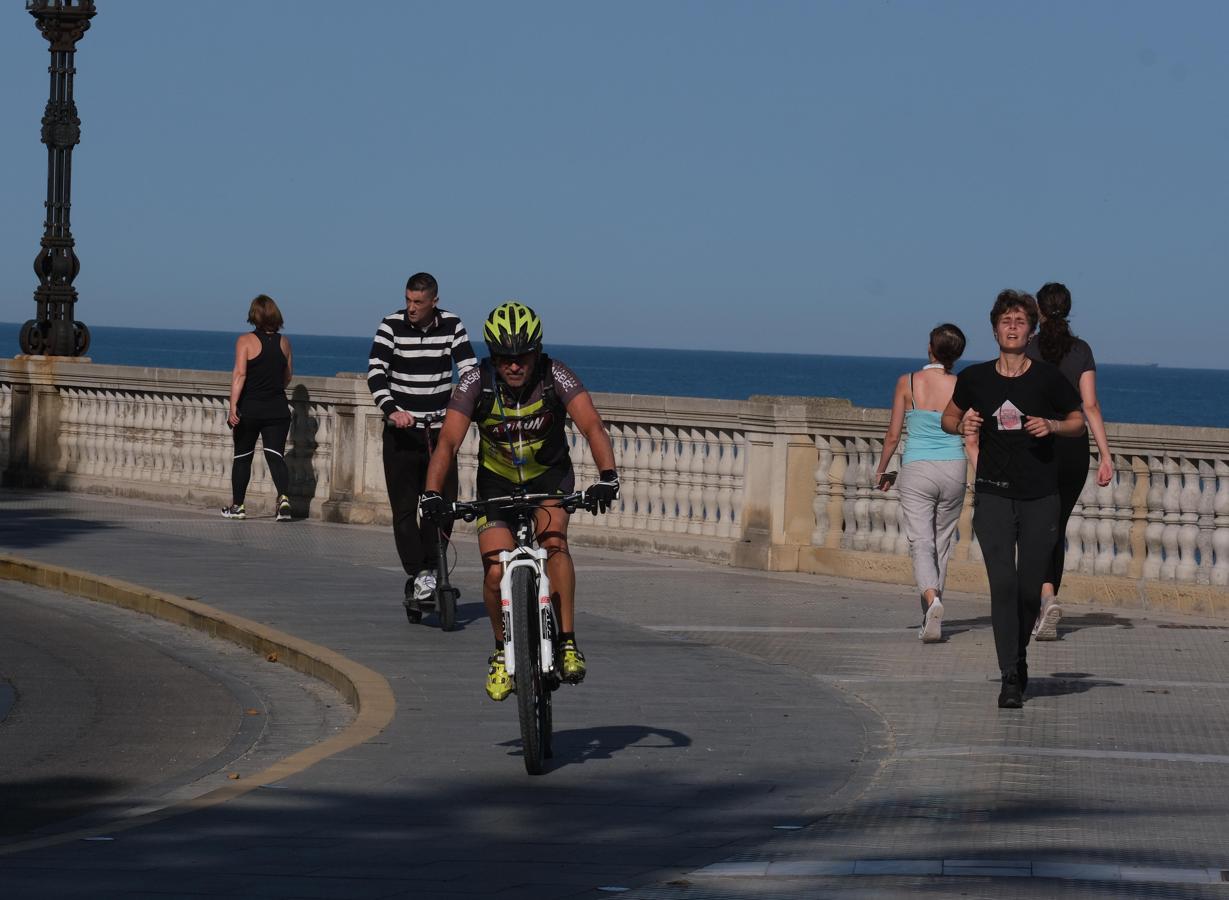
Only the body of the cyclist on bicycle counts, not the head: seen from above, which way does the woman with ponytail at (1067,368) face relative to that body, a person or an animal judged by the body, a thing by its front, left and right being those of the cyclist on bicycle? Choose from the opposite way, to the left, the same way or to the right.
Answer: the opposite way

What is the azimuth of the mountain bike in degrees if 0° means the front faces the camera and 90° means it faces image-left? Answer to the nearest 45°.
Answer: approximately 0°

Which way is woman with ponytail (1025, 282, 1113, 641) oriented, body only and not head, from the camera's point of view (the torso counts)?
away from the camera

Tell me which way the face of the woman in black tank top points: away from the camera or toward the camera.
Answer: away from the camera

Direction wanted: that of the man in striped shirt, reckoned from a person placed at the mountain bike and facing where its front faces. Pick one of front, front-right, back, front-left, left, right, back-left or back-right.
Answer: back

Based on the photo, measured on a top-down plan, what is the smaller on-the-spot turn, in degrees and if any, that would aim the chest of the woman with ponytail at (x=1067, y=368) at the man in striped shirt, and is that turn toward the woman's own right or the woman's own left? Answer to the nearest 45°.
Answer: approximately 90° to the woman's own left

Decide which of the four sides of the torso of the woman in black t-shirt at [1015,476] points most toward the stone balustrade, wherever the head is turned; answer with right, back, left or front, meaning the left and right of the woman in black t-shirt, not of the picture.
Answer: back

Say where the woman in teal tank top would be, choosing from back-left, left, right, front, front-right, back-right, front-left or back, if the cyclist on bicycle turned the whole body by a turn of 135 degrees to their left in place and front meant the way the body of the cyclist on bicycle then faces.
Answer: front
